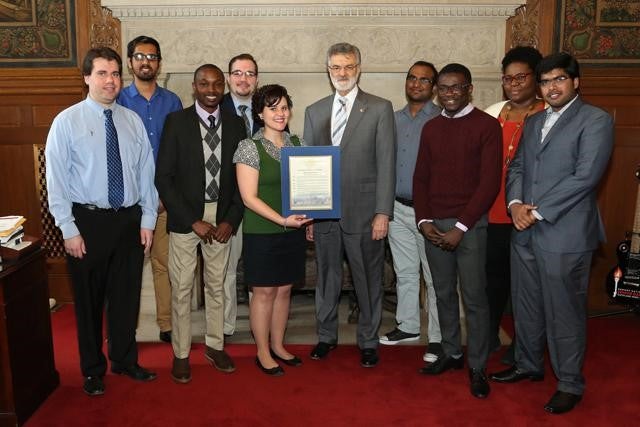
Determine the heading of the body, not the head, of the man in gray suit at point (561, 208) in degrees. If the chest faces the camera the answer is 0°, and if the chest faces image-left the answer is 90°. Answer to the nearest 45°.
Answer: approximately 45°

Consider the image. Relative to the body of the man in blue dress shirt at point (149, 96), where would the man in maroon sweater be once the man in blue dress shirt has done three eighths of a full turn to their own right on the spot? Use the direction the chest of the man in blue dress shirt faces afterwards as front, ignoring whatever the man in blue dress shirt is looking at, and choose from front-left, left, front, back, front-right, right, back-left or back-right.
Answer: back

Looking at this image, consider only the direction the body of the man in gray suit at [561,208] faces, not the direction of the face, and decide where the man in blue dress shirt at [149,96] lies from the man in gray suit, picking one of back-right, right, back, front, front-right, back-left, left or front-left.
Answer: front-right

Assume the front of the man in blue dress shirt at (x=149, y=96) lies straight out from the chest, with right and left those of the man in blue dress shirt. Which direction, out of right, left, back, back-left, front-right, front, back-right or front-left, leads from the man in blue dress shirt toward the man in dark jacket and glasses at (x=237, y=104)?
left

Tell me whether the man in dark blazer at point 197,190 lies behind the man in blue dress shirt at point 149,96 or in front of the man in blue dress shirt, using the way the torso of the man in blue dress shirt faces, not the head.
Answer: in front

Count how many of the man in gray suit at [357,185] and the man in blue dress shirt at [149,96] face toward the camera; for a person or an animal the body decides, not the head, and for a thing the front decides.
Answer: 2

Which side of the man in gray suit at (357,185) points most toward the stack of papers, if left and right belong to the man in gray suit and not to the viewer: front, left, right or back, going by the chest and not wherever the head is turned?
right

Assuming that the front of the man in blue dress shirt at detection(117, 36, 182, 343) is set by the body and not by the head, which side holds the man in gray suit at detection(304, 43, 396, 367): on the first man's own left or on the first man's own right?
on the first man's own left

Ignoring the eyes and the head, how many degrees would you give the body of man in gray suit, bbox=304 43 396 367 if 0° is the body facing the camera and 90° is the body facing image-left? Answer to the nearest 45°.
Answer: approximately 0°

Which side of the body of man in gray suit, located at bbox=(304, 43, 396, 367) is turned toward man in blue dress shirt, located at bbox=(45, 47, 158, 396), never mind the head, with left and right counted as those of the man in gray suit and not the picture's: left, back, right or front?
right

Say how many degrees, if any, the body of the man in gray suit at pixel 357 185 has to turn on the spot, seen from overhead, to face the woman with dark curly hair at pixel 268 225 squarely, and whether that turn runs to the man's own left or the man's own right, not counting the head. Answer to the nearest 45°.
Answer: approximately 45° to the man's own right

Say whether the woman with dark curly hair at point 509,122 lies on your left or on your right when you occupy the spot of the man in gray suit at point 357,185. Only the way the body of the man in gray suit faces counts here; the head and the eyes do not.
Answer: on your left

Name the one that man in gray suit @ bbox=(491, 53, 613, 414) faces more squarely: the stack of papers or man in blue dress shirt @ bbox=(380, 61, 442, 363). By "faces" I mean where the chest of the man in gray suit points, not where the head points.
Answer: the stack of papers
